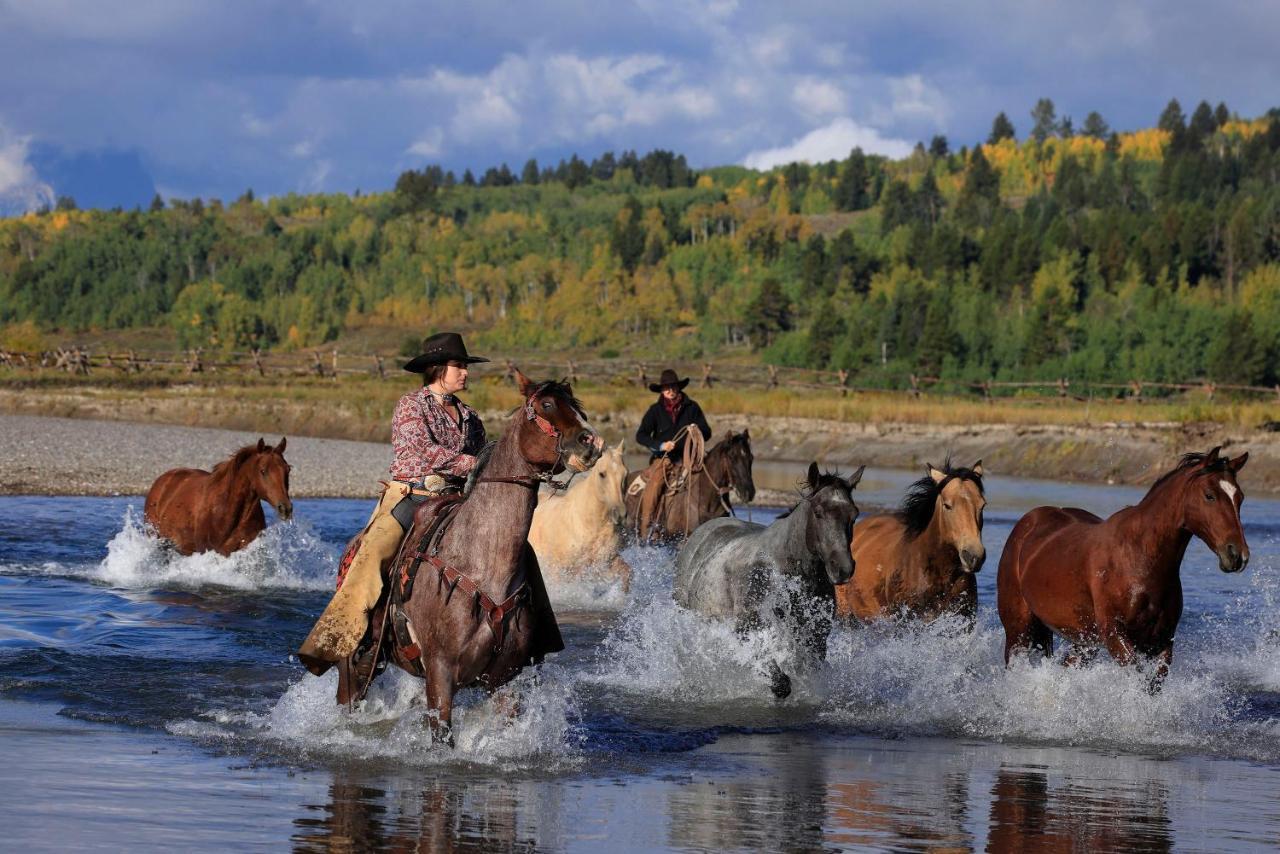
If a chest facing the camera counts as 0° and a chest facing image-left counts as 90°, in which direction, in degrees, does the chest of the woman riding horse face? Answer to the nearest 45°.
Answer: approximately 315°

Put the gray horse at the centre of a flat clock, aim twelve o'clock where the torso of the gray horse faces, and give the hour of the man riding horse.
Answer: The man riding horse is roughly at 7 o'clock from the gray horse.

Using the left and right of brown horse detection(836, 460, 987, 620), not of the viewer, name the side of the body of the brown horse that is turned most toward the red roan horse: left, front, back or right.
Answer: right

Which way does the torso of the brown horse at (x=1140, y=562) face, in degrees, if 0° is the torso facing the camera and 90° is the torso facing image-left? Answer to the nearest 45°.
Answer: approximately 315°

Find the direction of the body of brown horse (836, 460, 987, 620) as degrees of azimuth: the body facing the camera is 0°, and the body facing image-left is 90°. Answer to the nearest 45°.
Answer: approximately 315°

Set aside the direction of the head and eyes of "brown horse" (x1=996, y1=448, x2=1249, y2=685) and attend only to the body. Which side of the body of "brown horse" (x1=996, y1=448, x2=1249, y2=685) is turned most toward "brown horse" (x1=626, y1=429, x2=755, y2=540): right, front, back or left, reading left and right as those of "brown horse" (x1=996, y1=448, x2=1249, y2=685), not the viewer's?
back

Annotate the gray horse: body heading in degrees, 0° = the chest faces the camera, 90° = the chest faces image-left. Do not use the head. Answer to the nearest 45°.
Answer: approximately 315°

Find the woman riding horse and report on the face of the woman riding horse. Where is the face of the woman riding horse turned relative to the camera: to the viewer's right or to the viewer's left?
to the viewer's right
